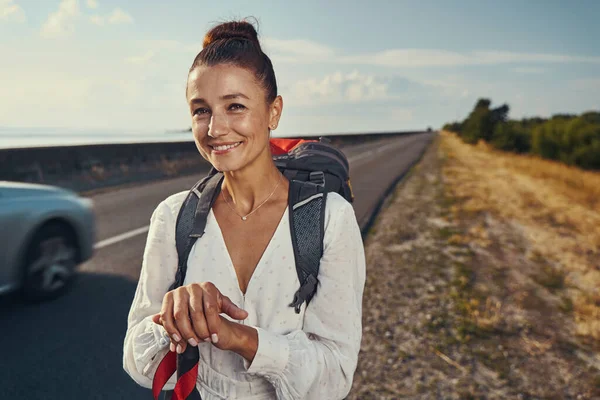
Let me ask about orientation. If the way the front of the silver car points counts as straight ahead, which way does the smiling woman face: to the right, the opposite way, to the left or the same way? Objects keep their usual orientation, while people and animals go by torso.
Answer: the opposite way

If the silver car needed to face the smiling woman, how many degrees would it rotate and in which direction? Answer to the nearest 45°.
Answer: approximately 135° to its right

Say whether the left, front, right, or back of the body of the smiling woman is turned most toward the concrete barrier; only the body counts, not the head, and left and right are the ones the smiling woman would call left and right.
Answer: back

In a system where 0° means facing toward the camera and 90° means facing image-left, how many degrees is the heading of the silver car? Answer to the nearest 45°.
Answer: approximately 225°

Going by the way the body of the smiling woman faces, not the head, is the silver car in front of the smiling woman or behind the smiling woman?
behind

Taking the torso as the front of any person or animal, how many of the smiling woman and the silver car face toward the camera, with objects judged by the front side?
1
